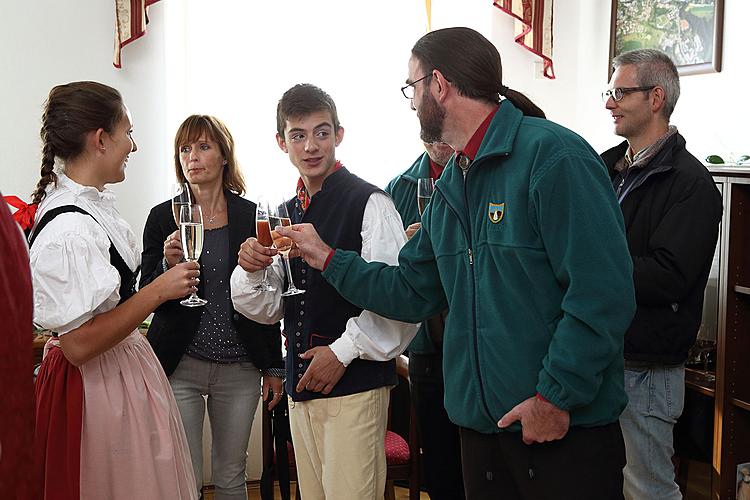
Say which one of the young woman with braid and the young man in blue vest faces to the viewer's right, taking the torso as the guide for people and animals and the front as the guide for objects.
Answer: the young woman with braid

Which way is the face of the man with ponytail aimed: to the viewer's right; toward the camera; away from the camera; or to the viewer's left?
to the viewer's left

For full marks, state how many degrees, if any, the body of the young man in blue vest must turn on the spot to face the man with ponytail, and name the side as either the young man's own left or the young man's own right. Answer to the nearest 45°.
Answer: approximately 90° to the young man's own left

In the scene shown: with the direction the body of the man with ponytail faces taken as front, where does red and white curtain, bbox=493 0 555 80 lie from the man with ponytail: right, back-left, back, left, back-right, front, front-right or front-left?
back-right

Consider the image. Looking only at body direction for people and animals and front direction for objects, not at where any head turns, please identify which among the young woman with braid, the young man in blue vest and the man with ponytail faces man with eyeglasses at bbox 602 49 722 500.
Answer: the young woman with braid

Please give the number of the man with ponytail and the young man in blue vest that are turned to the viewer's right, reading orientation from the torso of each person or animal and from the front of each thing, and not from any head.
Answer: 0

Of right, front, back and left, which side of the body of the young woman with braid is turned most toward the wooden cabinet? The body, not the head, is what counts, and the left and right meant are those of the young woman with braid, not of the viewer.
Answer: front

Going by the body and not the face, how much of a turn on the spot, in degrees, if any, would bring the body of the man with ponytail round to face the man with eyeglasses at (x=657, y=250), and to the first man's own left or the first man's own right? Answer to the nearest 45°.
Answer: approximately 180°

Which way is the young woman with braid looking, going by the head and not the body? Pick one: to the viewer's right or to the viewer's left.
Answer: to the viewer's right

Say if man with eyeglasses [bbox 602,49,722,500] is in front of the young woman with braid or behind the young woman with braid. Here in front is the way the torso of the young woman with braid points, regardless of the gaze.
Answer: in front

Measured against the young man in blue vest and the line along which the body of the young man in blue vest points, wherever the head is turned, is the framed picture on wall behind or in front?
behind

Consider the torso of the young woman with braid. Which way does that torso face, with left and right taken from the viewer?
facing to the right of the viewer

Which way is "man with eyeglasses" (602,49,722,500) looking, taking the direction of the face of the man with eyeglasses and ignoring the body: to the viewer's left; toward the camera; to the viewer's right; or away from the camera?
to the viewer's left

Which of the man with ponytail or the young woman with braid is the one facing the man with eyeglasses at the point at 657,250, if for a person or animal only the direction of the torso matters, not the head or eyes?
the young woman with braid

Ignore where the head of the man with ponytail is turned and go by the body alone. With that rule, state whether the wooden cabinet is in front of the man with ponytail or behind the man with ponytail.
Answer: behind
